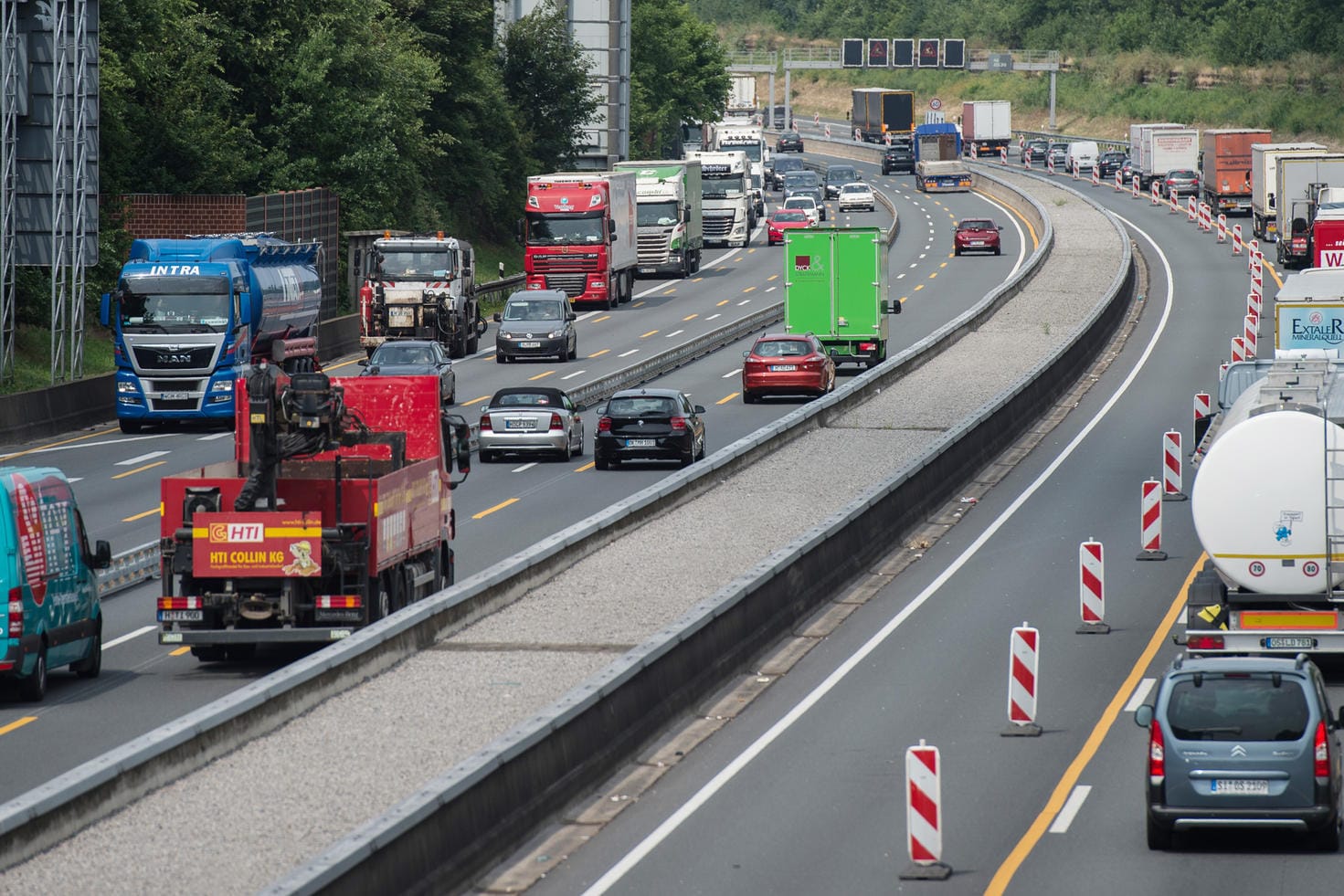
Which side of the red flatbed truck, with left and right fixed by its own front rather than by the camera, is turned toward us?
back

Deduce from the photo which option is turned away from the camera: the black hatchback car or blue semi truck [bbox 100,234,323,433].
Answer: the black hatchback car

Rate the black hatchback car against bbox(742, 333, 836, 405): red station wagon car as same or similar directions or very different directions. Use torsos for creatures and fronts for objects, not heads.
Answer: same or similar directions

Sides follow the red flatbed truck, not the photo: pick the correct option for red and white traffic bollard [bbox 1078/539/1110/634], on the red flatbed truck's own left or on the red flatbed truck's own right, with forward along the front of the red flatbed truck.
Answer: on the red flatbed truck's own right

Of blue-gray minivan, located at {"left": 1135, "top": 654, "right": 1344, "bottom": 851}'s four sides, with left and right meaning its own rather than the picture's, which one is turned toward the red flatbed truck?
left

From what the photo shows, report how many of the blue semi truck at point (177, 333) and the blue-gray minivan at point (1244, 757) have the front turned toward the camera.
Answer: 1

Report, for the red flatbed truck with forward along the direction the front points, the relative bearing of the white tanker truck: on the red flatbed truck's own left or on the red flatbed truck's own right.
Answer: on the red flatbed truck's own right

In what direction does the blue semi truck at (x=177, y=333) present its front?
toward the camera

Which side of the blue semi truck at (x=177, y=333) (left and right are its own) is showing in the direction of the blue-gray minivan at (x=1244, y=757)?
front

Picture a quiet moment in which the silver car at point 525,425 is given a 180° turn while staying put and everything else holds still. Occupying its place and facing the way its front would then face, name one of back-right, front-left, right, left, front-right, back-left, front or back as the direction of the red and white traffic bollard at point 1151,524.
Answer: front-left

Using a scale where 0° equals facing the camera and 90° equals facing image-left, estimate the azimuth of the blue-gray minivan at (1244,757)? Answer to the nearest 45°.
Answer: approximately 180°

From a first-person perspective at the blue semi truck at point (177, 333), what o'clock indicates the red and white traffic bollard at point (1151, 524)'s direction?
The red and white traffic bollard is roughly at 11 o'clock from the blue semi truck.

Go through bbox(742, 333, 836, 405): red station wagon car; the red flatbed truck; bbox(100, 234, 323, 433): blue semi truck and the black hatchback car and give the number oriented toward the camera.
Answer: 1

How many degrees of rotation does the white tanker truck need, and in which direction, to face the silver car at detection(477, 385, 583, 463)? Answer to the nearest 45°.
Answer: approximately 45° to its left

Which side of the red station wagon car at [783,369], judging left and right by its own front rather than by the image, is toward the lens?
back

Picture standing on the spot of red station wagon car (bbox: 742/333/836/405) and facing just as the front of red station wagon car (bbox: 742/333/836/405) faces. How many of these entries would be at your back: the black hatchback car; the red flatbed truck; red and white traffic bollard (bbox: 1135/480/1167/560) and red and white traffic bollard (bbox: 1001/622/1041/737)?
4

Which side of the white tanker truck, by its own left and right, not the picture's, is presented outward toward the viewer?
back

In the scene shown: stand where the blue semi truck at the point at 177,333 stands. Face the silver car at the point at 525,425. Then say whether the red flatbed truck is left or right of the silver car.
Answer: right

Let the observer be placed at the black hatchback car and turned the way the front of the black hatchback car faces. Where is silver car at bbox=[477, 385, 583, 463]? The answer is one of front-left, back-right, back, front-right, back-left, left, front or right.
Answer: front-left

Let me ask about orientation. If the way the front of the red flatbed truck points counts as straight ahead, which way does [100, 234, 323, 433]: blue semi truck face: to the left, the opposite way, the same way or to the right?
the opposite way
